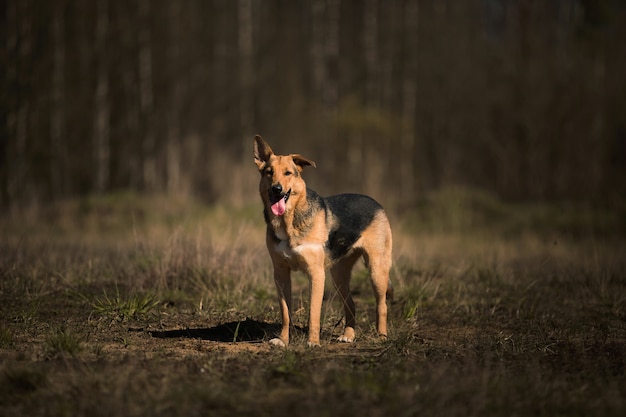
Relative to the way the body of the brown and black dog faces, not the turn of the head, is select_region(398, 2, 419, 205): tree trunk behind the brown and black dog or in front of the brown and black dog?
behind

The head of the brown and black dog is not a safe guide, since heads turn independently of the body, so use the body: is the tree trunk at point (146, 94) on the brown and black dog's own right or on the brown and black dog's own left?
on the brown and black dog's own right

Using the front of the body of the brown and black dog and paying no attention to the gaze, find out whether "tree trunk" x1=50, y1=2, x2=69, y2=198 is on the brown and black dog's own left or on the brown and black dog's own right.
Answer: on the brown and black dog's own right

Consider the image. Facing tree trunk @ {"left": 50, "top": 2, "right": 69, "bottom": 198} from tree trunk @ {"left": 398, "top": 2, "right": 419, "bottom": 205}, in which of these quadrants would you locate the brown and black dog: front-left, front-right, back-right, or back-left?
front-left

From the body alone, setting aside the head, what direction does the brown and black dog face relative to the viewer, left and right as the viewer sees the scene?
facing the viewer and to the left of the viewer

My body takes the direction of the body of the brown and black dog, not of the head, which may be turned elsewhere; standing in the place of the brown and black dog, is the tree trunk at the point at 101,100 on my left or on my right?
on my right

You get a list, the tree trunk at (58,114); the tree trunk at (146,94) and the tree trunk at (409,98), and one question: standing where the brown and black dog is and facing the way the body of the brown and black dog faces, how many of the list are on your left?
0
